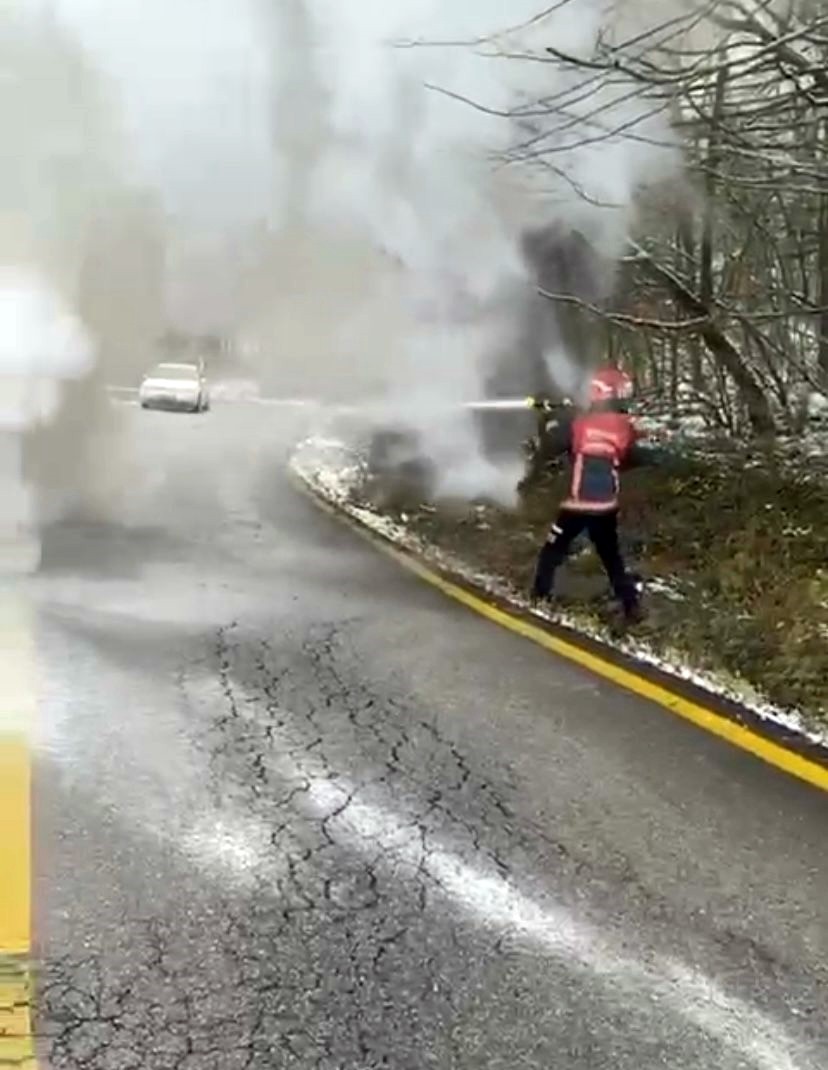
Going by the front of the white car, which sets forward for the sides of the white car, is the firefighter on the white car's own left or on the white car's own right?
on the white car's own left

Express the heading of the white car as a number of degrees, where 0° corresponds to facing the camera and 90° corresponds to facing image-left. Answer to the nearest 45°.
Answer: approximately 45°
